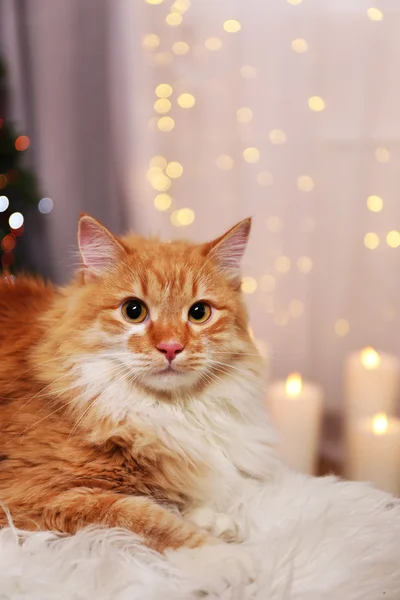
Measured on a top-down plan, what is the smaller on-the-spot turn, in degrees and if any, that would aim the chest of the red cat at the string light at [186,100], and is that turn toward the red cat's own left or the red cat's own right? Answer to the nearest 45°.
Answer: approximately 135° to the red cat's own left

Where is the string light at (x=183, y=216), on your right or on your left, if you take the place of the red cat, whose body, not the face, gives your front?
on your left

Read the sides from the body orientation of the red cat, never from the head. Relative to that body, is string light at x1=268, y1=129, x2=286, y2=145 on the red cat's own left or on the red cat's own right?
on the red cat's own left

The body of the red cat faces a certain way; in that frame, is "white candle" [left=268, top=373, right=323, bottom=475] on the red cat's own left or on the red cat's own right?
on the red cat's own left

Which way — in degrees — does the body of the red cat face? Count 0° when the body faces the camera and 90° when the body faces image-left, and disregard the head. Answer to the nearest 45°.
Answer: approximately 315°

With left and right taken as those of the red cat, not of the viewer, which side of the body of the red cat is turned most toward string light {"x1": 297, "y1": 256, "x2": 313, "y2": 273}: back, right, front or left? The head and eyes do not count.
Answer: left

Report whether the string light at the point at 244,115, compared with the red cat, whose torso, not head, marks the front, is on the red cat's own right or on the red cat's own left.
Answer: on the red cat's own left

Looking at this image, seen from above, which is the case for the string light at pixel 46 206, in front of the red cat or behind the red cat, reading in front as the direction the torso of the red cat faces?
behind
